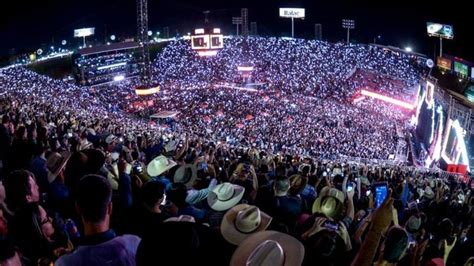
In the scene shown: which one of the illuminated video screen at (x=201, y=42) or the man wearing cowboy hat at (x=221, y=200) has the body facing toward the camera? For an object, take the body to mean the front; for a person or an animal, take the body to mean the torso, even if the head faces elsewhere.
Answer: the illuminated video screen

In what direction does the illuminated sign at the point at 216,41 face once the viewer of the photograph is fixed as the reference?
facing the viewer

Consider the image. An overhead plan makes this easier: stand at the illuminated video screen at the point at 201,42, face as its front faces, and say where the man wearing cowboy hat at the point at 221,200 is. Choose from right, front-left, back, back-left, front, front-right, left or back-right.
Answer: front

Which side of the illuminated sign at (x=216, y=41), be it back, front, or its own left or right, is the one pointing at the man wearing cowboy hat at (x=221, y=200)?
front

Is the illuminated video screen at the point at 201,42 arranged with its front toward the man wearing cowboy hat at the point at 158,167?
yes

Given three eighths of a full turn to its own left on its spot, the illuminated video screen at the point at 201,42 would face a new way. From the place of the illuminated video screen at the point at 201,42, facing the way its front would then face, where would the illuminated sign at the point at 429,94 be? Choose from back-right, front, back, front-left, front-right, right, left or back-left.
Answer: right

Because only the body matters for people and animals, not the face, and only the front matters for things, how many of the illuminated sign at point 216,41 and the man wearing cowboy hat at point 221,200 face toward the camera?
1

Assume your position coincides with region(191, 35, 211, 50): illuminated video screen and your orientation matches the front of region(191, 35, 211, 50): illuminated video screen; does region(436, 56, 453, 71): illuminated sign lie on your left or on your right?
on your left

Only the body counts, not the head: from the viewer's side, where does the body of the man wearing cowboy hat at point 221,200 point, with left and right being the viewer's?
facing away from the viewer and to the right of the viewer

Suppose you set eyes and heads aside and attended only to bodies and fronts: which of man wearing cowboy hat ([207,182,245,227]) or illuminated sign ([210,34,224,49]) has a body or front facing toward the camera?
the illuminated sign

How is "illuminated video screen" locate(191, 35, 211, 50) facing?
toward the camera

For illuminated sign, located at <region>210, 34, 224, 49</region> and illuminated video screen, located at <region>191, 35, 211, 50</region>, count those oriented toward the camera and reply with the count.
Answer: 2

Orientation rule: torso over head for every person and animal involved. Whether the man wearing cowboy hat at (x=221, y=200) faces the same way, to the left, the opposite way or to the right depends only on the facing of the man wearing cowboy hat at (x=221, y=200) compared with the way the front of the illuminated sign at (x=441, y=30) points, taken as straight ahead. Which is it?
the opposite way

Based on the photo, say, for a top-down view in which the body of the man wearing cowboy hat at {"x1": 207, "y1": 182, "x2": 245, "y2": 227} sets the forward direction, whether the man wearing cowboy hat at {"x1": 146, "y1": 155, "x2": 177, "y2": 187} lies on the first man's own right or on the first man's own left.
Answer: on the first man's own left
